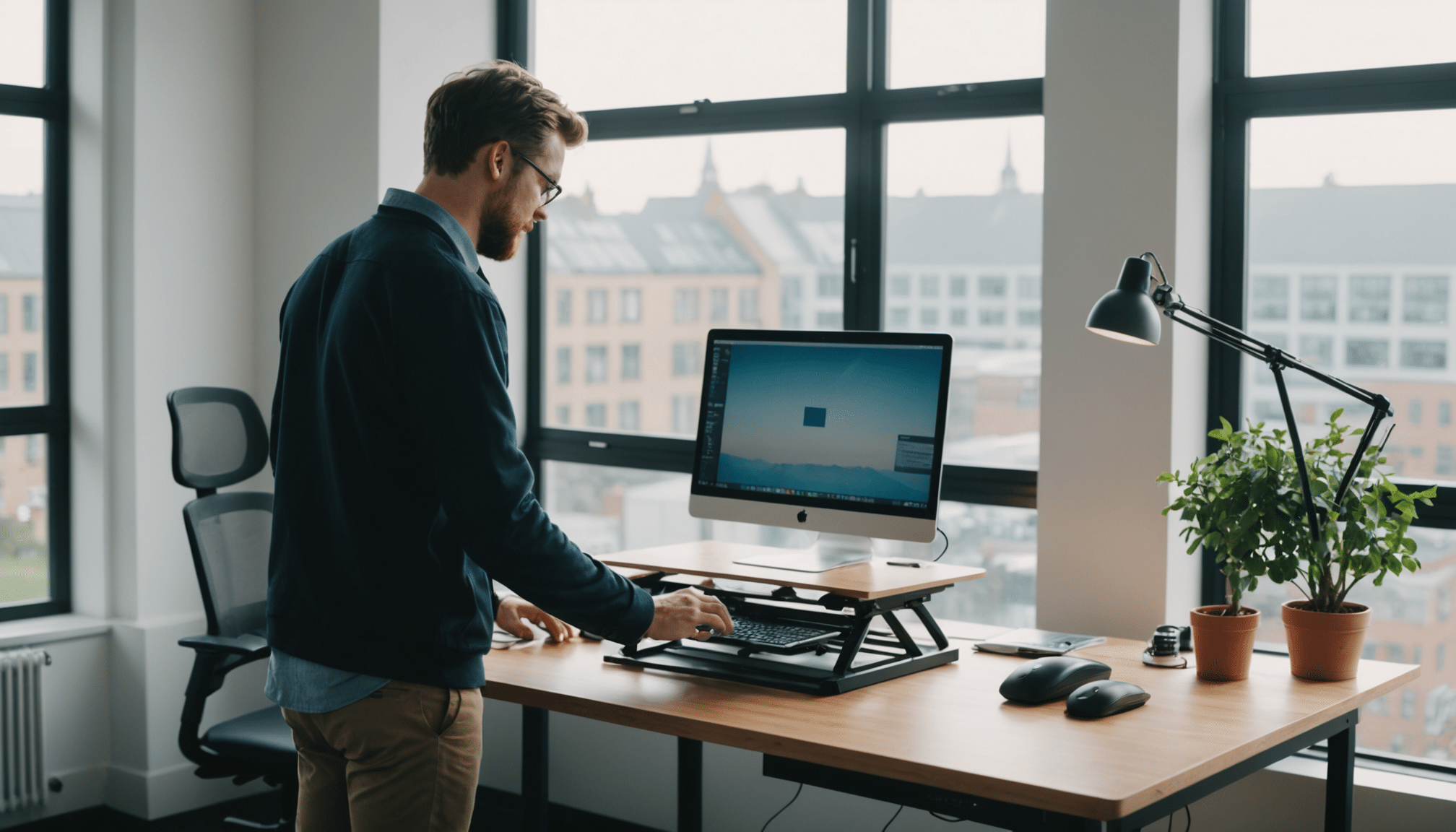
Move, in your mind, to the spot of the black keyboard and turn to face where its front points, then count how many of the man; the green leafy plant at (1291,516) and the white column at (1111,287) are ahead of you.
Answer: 1

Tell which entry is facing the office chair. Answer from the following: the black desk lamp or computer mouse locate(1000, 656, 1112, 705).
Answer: the black desk lamp

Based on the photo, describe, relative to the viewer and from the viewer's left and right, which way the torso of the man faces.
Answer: facing away from the viewer and to the right of the viewer

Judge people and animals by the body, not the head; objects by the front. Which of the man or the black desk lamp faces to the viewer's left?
the black desk lamp

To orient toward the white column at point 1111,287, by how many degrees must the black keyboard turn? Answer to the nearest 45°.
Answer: approximately 180°

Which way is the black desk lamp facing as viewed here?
to the viewer's left

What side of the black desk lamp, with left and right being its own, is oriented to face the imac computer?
front

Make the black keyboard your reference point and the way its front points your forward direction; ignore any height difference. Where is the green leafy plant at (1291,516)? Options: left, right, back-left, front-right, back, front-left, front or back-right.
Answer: back-left

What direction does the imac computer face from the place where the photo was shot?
facing the viewer and to the left of the viewer

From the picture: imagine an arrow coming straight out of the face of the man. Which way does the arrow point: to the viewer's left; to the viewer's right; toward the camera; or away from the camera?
to the viewer's right

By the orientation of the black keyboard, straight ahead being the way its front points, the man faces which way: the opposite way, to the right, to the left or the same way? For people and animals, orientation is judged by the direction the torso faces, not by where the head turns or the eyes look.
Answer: the opposite way
